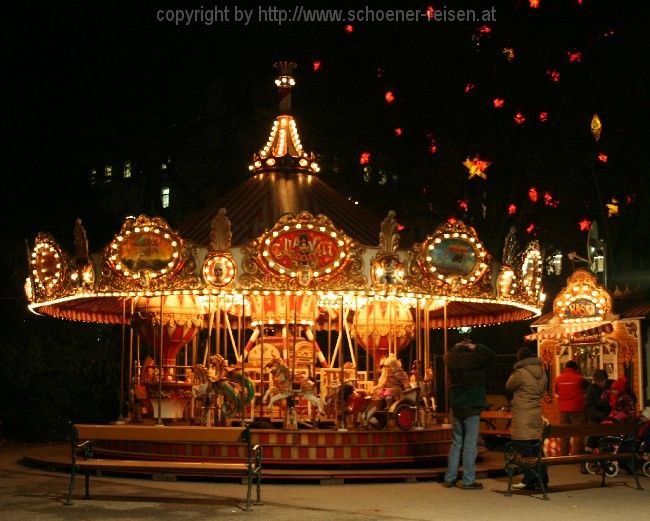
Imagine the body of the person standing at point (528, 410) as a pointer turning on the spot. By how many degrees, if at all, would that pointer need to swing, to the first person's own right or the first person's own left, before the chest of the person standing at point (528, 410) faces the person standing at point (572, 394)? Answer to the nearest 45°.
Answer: approximately 45° to the first person's own right

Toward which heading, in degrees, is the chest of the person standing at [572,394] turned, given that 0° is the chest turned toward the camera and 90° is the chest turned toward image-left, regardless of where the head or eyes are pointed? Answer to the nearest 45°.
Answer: approximately 180°

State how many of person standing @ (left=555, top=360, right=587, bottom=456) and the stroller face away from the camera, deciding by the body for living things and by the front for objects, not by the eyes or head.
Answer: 1

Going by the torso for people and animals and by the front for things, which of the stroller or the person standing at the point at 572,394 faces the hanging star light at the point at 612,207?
the person standing

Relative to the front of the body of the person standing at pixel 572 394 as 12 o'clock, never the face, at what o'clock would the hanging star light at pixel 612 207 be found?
The hanging star light is roughly at 12 o'clock from the person standing.
